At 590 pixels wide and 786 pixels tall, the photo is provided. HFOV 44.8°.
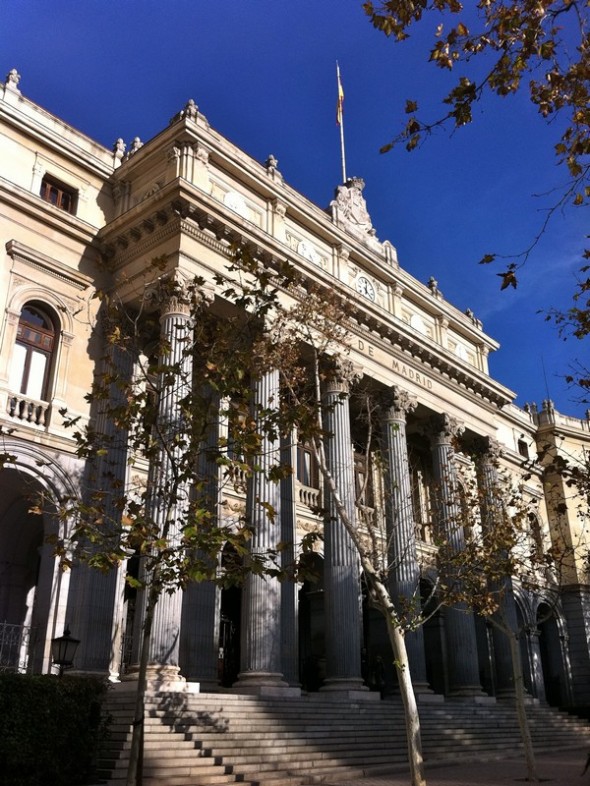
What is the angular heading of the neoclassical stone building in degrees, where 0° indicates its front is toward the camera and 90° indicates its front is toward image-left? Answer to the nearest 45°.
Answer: approximately 315°
